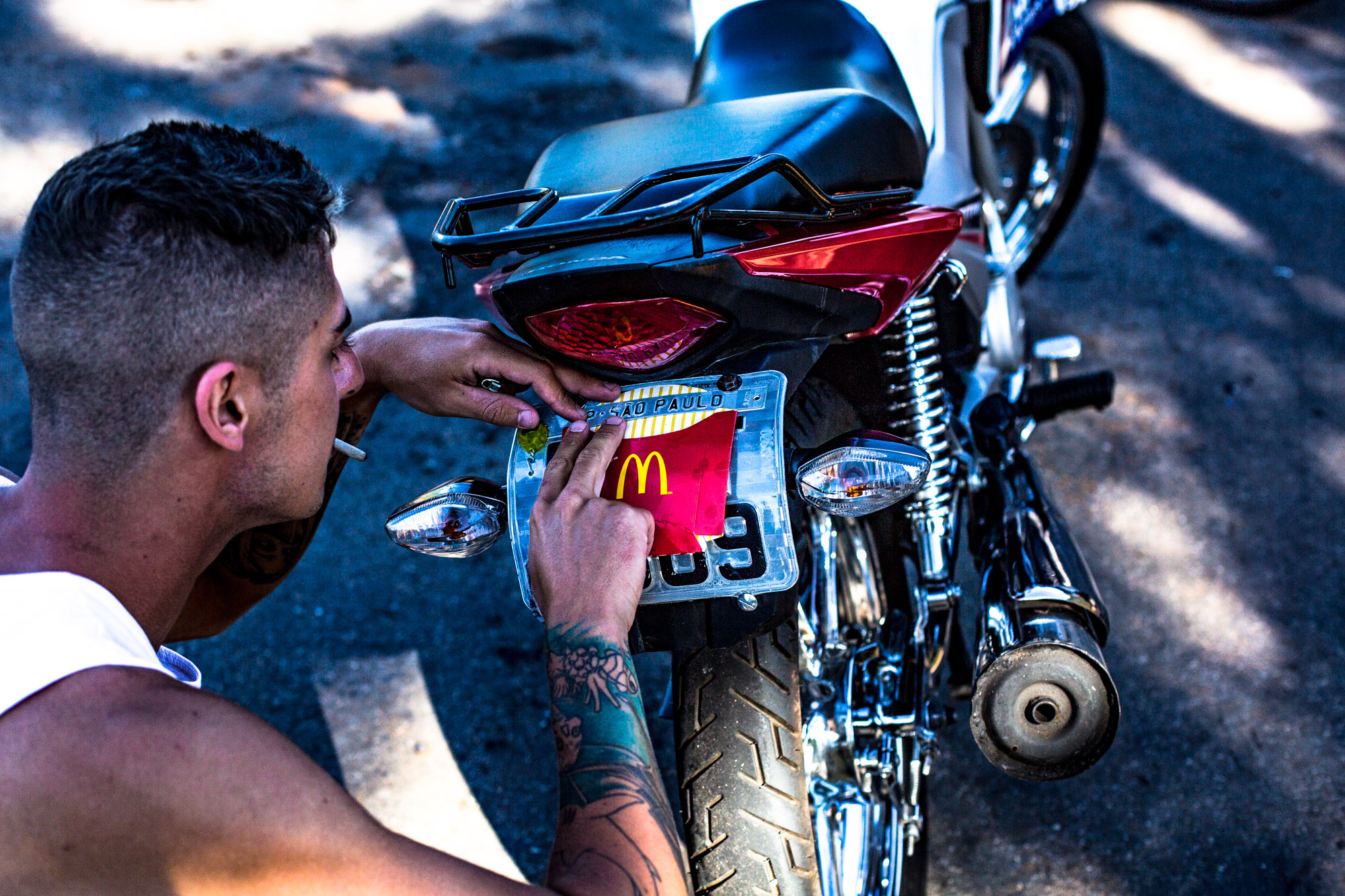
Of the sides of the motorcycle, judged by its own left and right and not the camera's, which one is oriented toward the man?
back

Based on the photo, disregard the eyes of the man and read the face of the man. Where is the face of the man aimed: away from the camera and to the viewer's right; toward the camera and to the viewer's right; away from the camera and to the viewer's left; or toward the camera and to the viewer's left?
away from the camera and to the viewer's right

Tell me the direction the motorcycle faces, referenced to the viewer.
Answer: facing away from the viewer and to the right of the viewer
